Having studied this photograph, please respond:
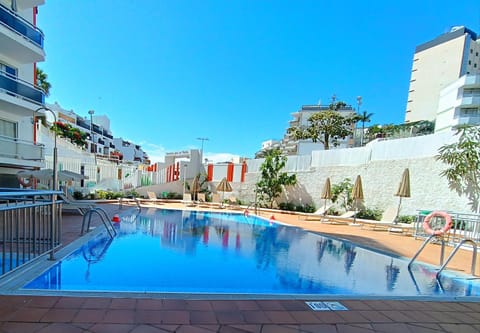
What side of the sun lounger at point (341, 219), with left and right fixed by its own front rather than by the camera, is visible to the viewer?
left

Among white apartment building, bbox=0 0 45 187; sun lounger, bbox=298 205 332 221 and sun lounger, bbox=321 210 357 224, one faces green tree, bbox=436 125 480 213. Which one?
the white apartment building

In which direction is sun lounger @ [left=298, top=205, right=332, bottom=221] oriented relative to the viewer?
to the viewer's left

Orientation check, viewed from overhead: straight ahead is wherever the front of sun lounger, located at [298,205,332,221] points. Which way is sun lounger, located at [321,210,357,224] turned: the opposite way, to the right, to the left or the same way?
the same way

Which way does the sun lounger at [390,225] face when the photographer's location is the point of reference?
facing to the left of the viewer

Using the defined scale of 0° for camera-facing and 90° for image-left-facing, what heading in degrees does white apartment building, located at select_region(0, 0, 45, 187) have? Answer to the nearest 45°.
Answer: approximately 315°

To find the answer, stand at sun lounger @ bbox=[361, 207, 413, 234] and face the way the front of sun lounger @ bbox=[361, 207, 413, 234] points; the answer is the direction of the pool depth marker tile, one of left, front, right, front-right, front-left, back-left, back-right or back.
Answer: left

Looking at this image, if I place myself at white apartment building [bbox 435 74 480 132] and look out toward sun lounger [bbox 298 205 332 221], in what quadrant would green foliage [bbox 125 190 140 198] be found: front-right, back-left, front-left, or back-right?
front-right
